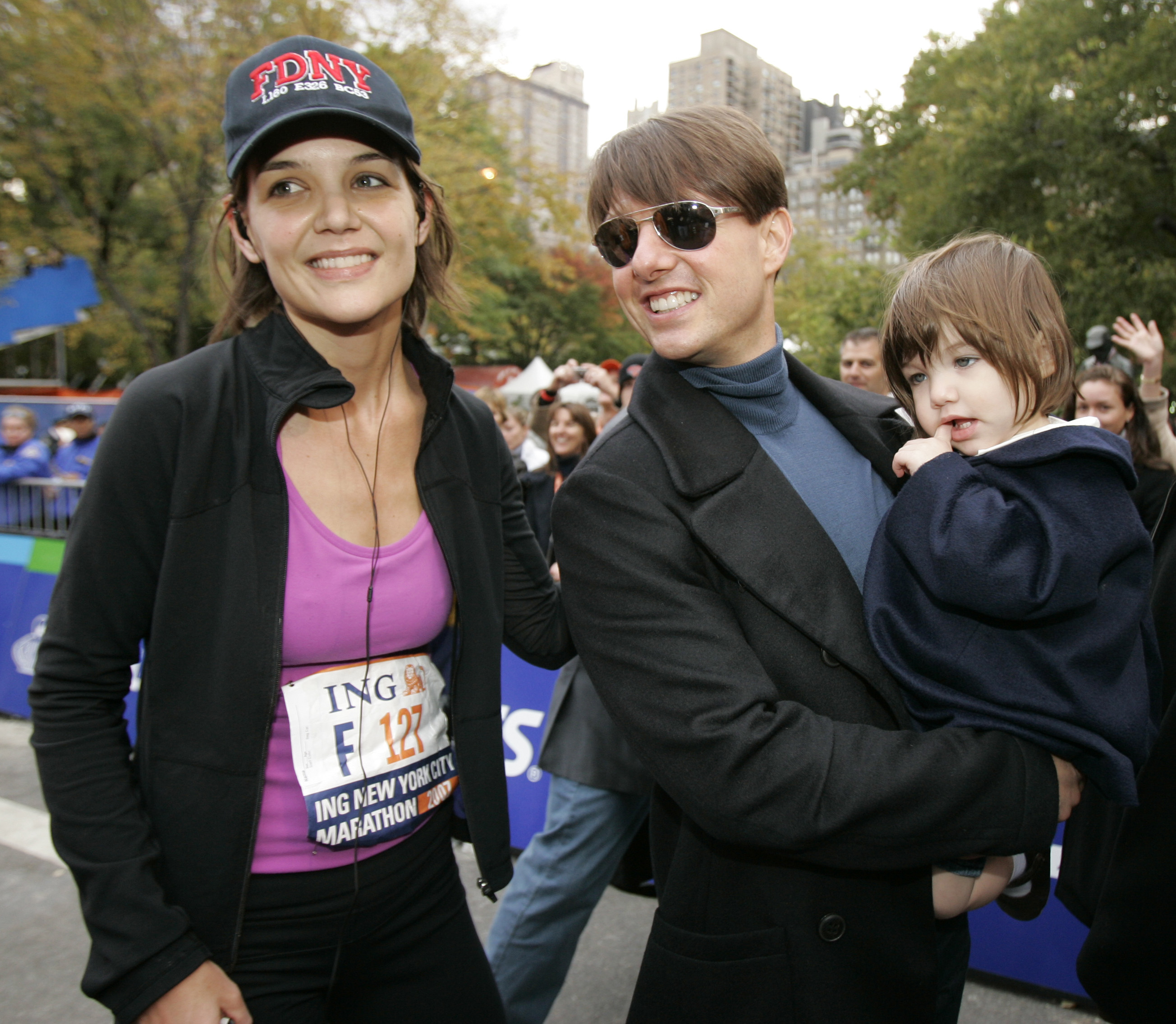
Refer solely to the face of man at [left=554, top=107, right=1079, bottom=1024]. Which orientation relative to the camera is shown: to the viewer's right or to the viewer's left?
to the viewer's left

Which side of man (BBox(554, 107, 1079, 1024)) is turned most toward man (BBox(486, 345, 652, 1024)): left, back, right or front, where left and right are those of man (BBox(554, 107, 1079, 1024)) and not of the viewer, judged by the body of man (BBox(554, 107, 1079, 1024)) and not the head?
back

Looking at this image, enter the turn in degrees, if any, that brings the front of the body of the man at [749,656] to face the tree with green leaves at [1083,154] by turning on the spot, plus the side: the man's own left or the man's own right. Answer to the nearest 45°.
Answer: approximately 135° to the man's own left

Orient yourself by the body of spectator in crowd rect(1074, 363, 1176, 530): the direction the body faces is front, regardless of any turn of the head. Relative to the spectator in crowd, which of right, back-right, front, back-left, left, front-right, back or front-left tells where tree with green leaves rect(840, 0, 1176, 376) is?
back-right

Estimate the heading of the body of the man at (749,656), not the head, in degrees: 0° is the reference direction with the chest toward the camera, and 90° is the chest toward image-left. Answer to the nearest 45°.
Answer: approximately 315°

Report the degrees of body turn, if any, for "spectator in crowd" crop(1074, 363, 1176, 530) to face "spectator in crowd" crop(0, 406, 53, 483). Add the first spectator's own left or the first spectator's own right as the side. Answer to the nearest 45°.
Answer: approximately 45° to the first spectator's own right

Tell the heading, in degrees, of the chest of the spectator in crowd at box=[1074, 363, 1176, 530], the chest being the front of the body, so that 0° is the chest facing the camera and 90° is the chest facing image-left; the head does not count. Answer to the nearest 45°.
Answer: approximately 45°
